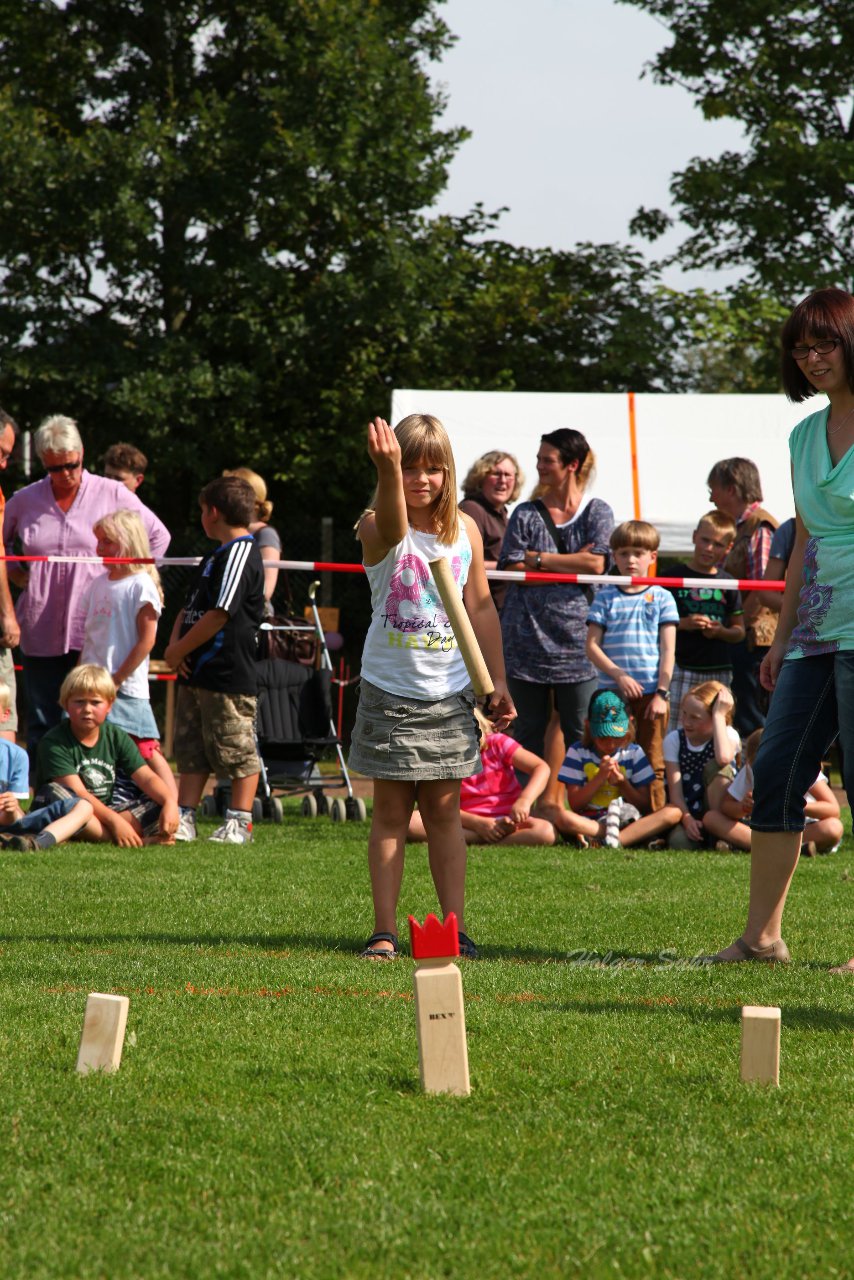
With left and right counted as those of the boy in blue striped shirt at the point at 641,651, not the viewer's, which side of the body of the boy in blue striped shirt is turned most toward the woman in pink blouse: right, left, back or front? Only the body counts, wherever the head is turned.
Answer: right

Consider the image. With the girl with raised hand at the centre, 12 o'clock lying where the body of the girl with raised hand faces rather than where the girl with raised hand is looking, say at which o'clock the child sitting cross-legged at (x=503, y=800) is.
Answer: The child sitting cross-legged is roughly at 6 o'clock from the girl with raised hand.

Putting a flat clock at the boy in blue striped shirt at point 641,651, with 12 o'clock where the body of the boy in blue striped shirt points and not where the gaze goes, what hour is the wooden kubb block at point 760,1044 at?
The wooden kubb block is roughly at 12 o'clock from the boy in blue striped shirt.

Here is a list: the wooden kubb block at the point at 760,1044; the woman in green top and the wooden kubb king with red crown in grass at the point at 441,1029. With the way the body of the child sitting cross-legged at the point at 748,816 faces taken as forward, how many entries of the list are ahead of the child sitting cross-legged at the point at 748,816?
3

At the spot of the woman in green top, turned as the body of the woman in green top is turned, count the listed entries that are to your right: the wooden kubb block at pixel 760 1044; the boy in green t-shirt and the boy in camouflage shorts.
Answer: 2

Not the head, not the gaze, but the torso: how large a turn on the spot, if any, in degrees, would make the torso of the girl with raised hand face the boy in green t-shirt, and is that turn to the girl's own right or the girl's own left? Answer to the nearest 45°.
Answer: approximately 135° to the girl's own right

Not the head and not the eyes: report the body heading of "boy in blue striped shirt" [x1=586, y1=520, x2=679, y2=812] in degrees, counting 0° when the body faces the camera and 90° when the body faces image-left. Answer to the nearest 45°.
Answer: approximately 0°

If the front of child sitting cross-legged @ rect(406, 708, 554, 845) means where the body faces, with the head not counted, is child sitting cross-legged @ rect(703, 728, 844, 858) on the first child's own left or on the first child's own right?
on the first child's own left

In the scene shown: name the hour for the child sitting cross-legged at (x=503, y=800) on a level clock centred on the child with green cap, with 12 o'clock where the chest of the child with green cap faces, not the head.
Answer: The child sitting cross-legged is roughly at 2 o'clock from the child with green cap.

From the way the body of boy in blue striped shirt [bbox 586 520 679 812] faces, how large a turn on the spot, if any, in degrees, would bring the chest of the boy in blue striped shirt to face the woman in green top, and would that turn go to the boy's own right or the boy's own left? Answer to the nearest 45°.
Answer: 0° — they already face them

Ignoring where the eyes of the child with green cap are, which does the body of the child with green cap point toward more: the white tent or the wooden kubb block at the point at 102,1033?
the wooden kubb block

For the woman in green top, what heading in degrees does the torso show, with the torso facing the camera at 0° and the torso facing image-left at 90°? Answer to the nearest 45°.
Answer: approximately 45°
